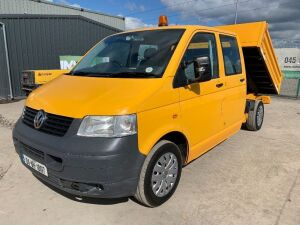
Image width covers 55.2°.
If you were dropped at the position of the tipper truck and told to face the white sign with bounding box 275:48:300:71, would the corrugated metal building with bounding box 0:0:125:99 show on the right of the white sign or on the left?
left

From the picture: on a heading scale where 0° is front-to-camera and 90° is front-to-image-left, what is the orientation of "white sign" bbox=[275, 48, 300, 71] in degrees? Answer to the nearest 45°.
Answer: approximately 0°

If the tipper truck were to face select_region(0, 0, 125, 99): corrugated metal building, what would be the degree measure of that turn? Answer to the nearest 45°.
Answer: approximately 90° to its right

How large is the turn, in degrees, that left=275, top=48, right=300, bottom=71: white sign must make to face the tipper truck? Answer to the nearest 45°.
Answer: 0° — it already faces it

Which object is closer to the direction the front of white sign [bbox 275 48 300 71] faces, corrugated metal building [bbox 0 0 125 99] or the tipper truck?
the tipper truck

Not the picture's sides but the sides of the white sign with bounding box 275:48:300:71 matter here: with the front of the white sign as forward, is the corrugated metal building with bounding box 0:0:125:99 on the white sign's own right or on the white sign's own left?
on the white sign's own right

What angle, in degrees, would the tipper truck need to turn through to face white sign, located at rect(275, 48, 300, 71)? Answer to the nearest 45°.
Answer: approximately 180°

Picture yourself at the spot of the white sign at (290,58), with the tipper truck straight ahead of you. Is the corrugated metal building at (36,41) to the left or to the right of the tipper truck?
right
